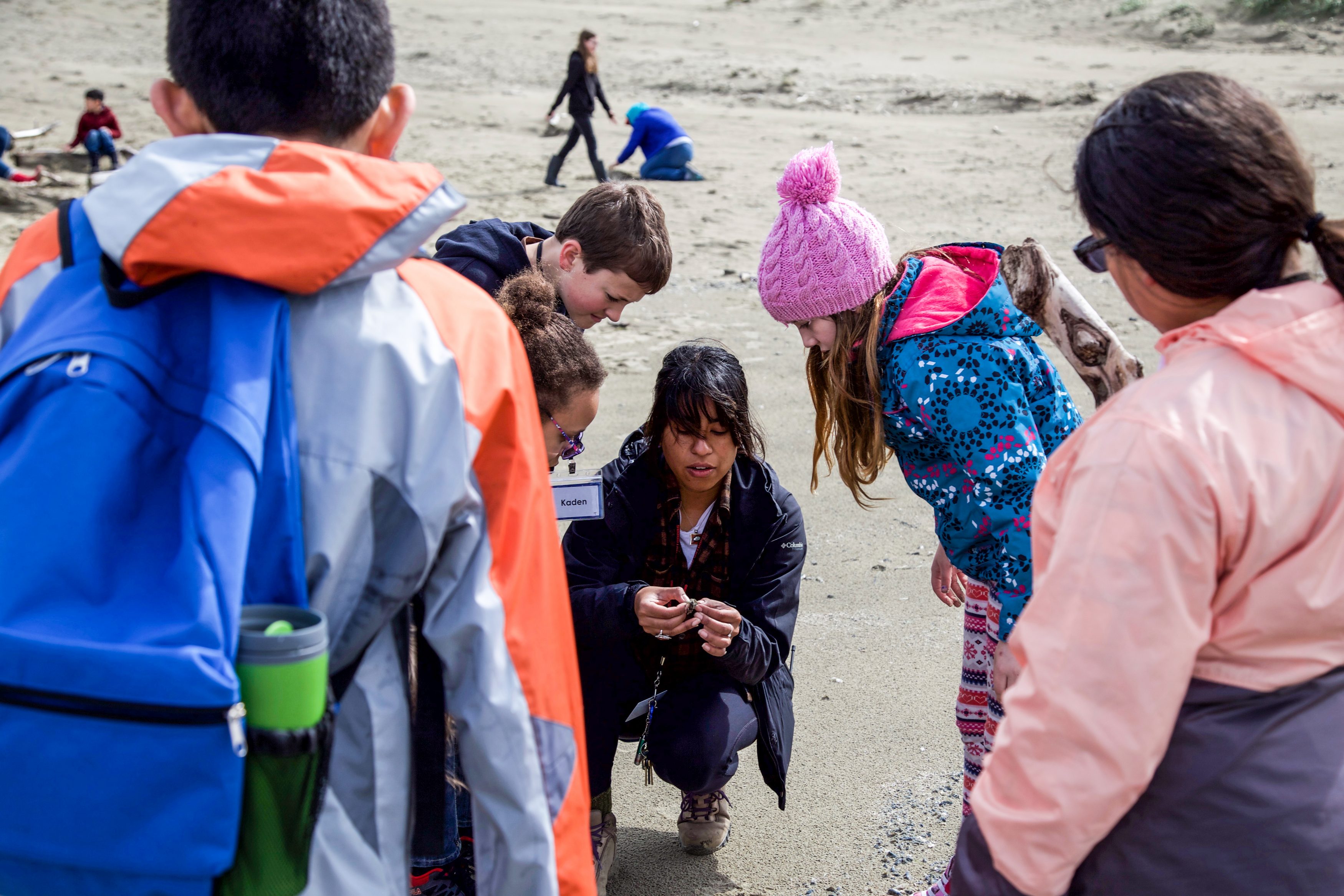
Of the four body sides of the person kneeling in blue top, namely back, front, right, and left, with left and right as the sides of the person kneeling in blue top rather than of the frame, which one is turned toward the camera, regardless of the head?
left

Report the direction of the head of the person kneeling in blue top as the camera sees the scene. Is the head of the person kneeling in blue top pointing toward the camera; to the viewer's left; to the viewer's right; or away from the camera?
to the viewer's left

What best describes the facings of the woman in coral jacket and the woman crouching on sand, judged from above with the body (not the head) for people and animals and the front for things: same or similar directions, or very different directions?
very different directions

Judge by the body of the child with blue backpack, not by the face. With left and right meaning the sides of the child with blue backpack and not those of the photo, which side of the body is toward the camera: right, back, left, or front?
back

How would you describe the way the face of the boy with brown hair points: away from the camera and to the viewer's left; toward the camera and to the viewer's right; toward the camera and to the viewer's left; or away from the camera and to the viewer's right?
toward the camera and to the viewer's right

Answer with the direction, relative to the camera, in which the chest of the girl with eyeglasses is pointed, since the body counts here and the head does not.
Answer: to the viewer's right

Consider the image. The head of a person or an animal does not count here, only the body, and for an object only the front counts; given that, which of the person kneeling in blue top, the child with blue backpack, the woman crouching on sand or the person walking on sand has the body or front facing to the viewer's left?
the person kneeling in blue top

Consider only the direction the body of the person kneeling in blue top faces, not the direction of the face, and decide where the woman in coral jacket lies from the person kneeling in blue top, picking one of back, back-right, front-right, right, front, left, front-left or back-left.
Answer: left

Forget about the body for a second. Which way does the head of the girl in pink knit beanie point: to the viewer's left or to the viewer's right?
to the viewer's left
